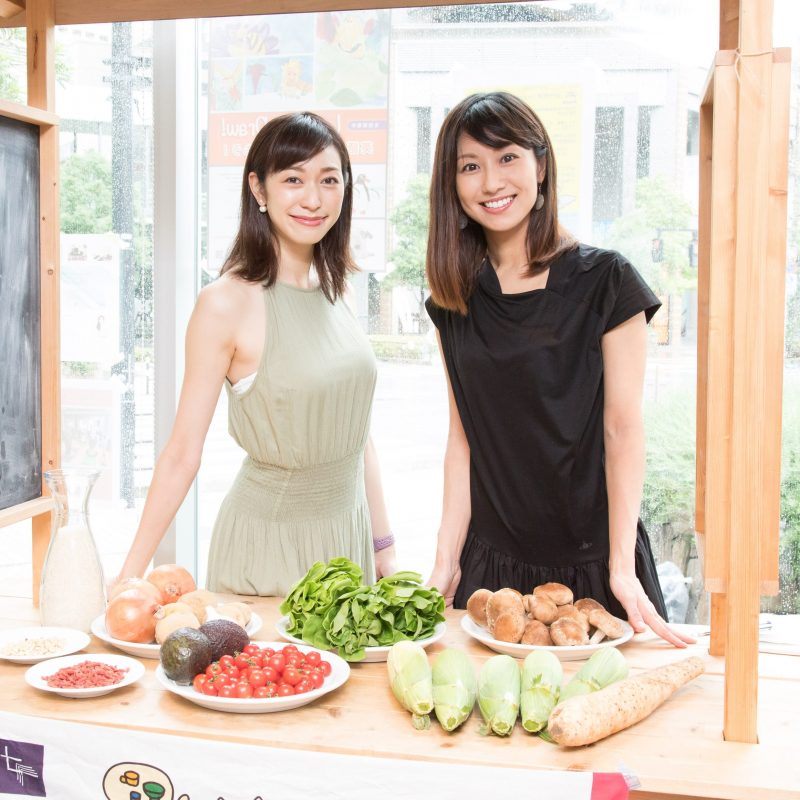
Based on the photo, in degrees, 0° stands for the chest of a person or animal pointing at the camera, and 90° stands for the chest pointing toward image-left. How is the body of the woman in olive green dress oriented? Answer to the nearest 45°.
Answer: approximately 315°

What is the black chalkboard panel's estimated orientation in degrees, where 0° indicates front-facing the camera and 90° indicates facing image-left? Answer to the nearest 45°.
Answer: approximately 315°

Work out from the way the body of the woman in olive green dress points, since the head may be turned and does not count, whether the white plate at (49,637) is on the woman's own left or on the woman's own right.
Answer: on the woman's own right
